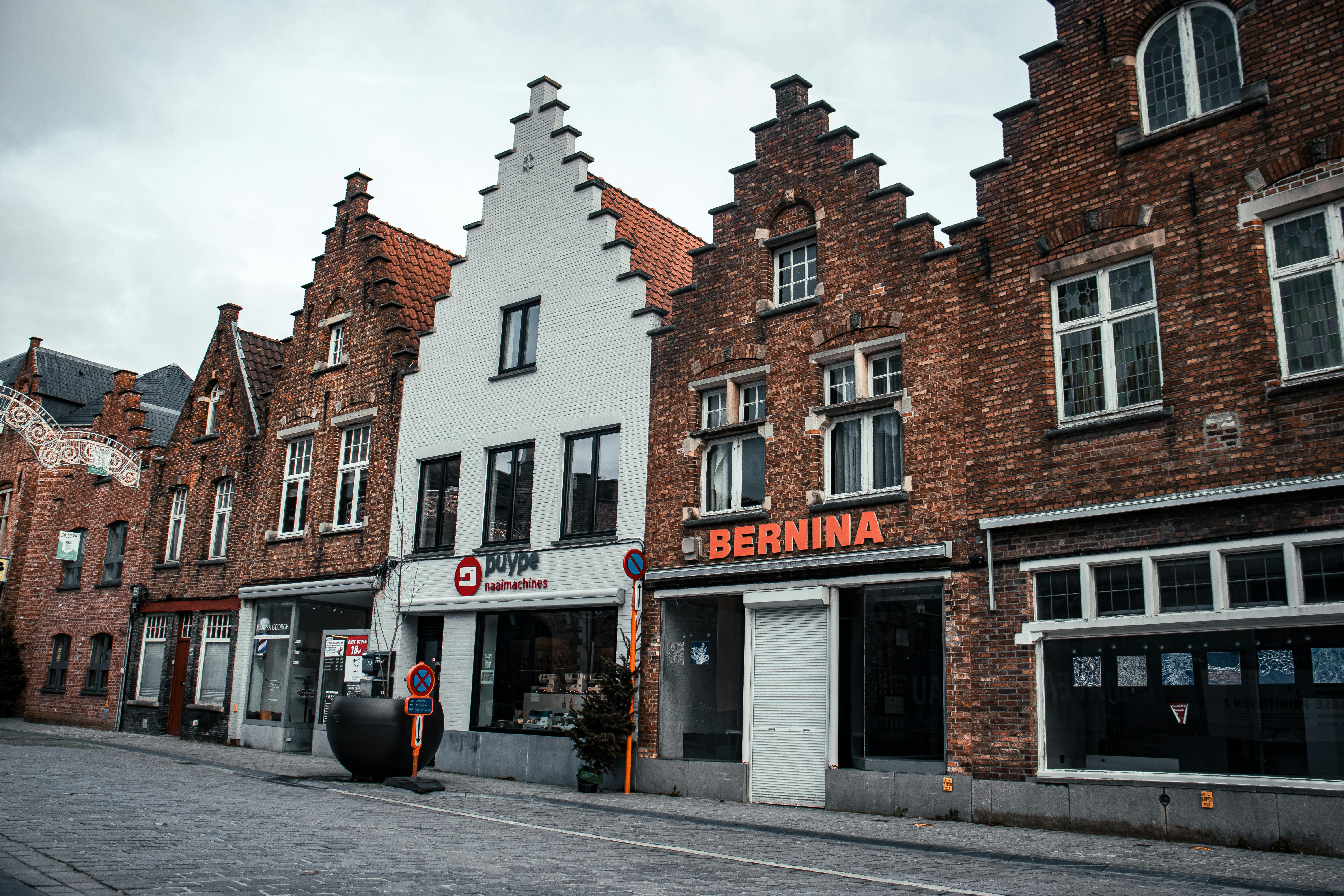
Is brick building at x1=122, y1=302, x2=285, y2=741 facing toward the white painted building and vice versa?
no

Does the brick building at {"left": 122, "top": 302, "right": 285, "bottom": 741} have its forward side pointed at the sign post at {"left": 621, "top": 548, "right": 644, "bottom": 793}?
no

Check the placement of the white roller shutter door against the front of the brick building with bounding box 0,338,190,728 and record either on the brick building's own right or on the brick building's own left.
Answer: on the brick building's own left

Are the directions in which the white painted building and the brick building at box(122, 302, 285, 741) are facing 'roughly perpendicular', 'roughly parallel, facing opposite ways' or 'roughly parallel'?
roughly parallel

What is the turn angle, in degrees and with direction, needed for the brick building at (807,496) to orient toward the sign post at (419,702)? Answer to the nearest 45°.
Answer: approximately 45° to its right

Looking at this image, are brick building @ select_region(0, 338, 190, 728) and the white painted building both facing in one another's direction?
no

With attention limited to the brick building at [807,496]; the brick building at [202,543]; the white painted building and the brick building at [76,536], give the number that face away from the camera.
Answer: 0

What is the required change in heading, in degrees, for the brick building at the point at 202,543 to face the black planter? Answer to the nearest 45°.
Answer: approximately 45° to its left

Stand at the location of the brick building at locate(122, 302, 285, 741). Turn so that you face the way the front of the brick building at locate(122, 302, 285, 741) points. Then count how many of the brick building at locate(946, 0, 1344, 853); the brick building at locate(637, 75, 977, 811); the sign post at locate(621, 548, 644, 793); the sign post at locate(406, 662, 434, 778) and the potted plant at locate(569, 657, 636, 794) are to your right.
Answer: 0

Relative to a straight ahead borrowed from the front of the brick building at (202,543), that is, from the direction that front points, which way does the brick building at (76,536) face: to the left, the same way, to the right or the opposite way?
the same way

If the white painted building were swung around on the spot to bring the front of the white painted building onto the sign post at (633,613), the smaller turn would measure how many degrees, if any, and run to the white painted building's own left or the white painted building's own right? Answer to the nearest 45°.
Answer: approximately 90° to the white painted building's own left

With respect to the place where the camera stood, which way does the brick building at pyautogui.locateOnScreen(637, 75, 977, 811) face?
facing the viewer and to the left of the viewer

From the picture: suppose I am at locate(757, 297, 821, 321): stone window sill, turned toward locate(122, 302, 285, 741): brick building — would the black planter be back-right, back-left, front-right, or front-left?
front-left

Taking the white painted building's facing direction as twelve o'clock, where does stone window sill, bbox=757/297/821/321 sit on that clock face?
The stone window sill is roughly at 9 o'clock from the white painted building.

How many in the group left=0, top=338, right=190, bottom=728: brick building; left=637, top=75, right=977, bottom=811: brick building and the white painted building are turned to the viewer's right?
0

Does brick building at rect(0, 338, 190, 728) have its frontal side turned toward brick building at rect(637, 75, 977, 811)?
no

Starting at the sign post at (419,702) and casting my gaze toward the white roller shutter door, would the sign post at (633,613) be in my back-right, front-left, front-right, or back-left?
front-left

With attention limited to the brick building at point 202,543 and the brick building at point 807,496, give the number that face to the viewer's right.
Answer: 0

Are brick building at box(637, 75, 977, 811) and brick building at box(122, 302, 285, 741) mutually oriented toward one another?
no

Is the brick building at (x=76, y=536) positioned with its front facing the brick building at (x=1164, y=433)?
no

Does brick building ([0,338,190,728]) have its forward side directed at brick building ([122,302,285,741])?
no

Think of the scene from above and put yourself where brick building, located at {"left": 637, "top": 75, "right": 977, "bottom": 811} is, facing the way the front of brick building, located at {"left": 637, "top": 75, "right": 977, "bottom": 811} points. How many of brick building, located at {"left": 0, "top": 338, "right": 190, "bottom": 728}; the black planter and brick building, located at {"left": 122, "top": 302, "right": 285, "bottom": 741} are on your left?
0

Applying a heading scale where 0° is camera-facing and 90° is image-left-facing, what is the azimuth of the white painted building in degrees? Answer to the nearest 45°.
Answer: approximately 45°

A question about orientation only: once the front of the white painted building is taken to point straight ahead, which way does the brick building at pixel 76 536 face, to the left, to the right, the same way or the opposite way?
the same way
